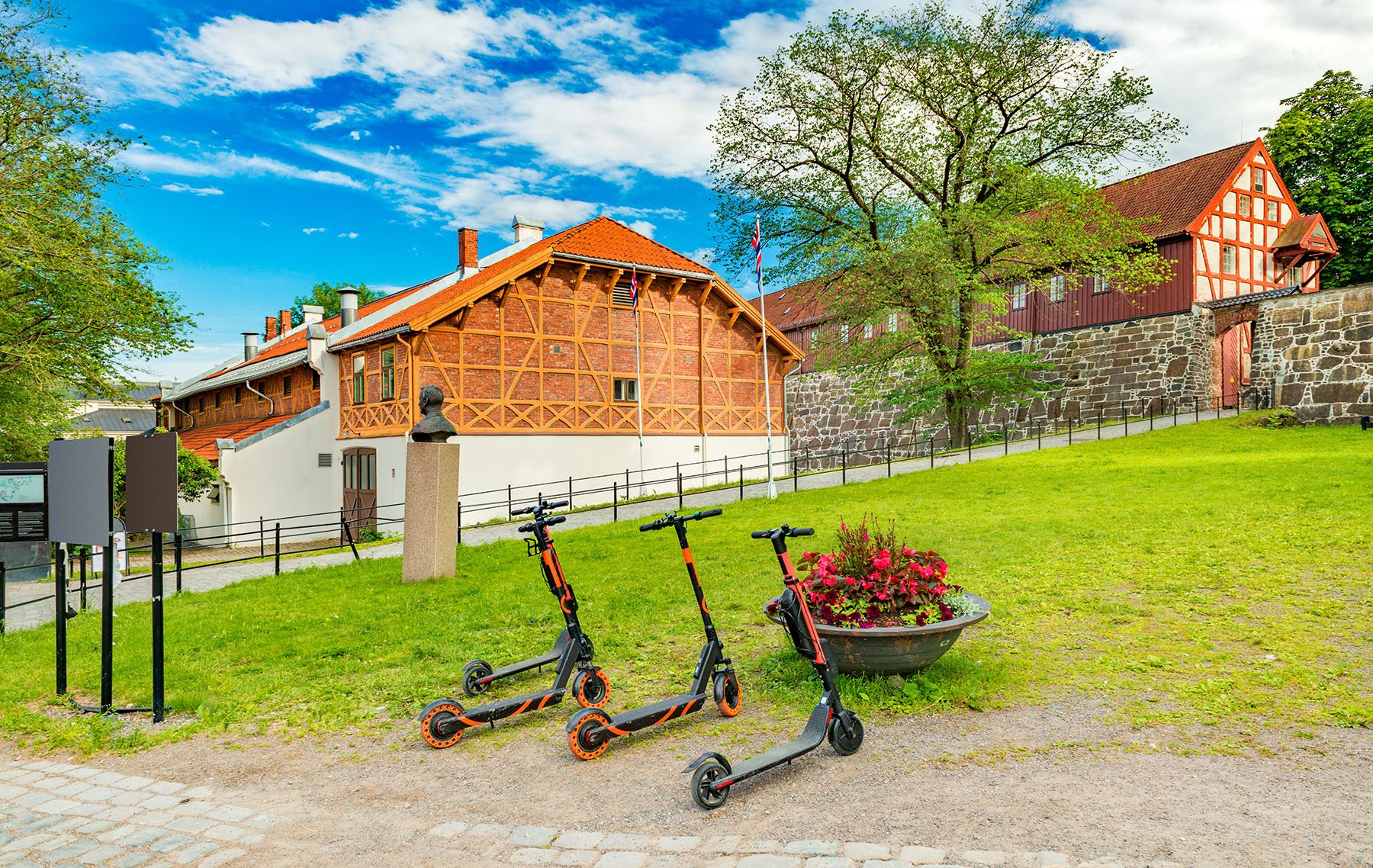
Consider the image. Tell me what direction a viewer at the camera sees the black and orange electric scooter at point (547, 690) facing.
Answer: facing away from the viewer and to the right of the viewer

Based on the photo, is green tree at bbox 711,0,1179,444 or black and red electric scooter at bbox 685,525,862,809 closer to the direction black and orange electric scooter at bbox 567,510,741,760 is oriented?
the green tree

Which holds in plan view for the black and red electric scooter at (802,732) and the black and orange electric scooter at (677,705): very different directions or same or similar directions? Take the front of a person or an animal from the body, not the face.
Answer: same or similar directions

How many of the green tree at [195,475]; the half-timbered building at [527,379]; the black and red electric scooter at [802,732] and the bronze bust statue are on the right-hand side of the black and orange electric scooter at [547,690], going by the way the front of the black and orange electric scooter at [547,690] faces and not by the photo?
1

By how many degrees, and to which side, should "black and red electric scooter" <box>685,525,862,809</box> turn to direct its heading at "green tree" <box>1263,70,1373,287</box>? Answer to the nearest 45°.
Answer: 0° — it already faces it

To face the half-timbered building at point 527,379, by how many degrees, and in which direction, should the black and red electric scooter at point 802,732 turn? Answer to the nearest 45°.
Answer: approximately 45° to its left

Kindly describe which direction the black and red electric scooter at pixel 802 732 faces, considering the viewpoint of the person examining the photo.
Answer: facing away from the viewer and to the right of the viewer

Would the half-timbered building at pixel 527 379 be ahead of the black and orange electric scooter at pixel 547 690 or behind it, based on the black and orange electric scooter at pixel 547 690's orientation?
ahead

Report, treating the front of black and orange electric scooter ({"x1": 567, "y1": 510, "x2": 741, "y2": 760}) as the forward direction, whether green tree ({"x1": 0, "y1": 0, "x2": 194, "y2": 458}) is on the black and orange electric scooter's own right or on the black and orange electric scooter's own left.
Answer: on the black and orange electric scooter's own left

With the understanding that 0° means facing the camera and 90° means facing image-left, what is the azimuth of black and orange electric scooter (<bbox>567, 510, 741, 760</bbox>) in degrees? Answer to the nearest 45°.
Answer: approximately 225°

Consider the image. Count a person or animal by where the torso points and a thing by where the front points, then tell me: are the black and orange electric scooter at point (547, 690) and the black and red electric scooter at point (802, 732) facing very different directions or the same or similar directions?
same or similar directions

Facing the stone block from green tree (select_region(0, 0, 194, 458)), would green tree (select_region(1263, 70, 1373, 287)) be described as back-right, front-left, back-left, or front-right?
front-left

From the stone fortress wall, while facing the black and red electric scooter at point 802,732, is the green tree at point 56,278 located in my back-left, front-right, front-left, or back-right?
front-right

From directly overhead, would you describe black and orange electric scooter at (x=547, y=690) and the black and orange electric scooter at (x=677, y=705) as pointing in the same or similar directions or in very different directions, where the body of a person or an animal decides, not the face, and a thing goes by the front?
same or similar directions

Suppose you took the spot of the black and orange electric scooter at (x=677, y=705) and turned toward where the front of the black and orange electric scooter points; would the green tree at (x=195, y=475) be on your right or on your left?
on your left
